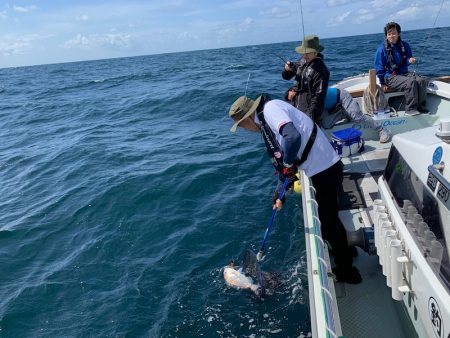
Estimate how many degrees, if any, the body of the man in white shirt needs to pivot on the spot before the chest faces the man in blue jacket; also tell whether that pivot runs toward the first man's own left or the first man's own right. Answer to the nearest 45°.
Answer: approximately 135° to the first man's own right

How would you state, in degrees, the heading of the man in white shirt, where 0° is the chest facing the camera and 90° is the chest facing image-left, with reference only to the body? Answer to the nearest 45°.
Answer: approximately 90°

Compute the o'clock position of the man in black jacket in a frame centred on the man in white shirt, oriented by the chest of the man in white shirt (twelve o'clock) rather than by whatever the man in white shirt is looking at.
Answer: The man in black jacket is roughly at 3 o'clock from the man in white shirt.

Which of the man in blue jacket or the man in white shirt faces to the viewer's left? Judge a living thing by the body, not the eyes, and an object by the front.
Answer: the man in white shirt

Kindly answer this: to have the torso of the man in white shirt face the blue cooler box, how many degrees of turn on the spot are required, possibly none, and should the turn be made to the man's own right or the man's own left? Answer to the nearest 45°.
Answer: approximately 90° to the man's own right

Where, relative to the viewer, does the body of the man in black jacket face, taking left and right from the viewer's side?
facing the viewer and to the left of the viewer

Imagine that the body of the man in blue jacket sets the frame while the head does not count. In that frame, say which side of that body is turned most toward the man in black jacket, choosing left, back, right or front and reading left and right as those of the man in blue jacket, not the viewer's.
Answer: right

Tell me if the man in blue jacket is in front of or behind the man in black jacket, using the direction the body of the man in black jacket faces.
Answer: behind

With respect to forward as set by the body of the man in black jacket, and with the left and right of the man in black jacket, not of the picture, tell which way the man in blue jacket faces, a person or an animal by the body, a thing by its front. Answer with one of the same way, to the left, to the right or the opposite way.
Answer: to the left

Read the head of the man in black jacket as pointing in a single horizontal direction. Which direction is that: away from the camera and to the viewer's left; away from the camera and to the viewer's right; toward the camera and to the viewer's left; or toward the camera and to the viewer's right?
toward the camera and to the viewer's left
